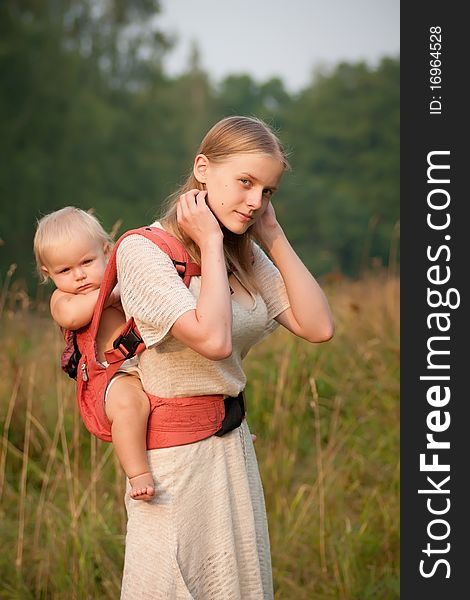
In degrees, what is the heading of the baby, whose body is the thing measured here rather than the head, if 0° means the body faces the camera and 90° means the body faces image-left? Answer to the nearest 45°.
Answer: approximately 315°

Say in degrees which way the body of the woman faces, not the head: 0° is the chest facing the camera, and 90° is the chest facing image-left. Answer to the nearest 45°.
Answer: approximately 315°
